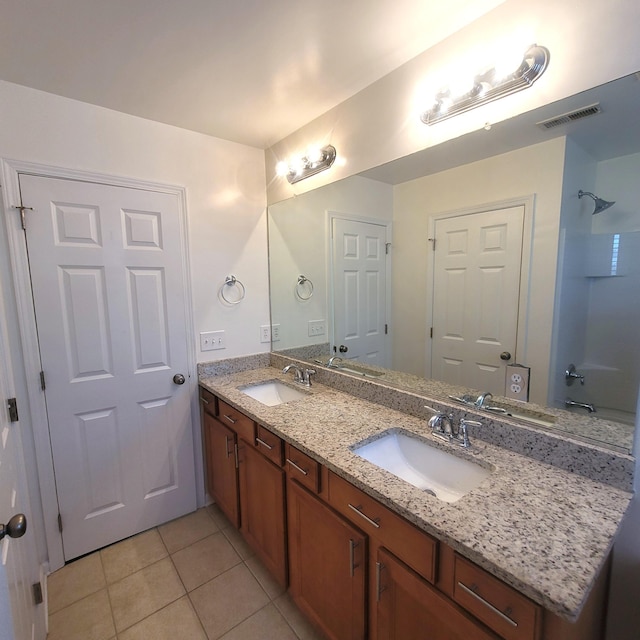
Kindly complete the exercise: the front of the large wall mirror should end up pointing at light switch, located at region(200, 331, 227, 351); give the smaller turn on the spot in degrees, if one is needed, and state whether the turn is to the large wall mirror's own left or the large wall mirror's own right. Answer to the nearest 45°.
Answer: approximately 45° to the large wall mirror's own right

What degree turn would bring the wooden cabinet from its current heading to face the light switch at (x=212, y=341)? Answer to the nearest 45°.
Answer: approximately 90° to its right

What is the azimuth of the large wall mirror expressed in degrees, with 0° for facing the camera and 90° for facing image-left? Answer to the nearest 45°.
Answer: approximately 45°

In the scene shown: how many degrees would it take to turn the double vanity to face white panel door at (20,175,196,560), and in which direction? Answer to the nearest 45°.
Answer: approximately 45° to its right
